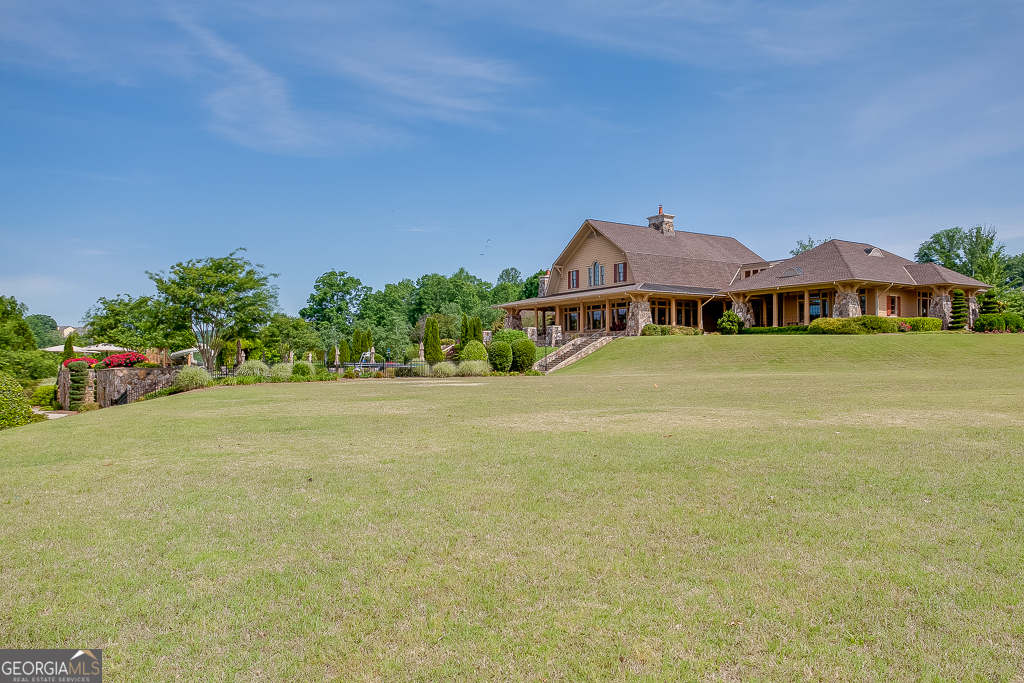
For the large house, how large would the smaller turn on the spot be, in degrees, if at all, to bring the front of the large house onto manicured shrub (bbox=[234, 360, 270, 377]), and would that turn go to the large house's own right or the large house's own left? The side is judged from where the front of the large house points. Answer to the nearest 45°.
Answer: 0° — it already faces it

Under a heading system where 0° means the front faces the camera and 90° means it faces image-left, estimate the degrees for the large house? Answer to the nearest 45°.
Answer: approximately 45°

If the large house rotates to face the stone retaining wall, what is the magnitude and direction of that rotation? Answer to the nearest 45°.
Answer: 0° — it already faces it

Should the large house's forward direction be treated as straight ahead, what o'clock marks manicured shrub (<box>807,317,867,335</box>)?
The manicured shrub is roughly at 9 o'clock from the large house.

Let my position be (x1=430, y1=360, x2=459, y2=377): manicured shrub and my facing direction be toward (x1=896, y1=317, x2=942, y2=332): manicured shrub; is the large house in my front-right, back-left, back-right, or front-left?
front-left

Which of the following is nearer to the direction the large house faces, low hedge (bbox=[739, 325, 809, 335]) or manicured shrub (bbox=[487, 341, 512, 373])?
the manicured shrub

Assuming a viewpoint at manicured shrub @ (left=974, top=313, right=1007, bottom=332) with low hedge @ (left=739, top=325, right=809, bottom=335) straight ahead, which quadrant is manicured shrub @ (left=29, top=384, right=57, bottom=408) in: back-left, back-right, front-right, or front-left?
front-left

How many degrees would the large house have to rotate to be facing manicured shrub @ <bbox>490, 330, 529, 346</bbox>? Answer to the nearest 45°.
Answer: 0° — it already faces it

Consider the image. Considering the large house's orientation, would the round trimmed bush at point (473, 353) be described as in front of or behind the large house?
in front

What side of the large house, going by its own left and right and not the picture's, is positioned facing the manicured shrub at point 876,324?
left

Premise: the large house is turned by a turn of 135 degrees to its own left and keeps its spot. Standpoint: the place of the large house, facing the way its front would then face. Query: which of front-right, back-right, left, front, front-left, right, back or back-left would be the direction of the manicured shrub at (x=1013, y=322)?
front

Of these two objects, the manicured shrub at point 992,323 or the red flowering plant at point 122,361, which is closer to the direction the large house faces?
the red flowering plant

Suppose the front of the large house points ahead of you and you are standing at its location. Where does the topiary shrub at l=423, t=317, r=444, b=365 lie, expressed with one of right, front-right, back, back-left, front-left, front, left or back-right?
front

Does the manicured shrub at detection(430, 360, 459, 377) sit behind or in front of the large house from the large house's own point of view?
in front

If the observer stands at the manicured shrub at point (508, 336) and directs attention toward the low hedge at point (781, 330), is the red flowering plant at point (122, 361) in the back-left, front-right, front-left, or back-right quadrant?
back-right
